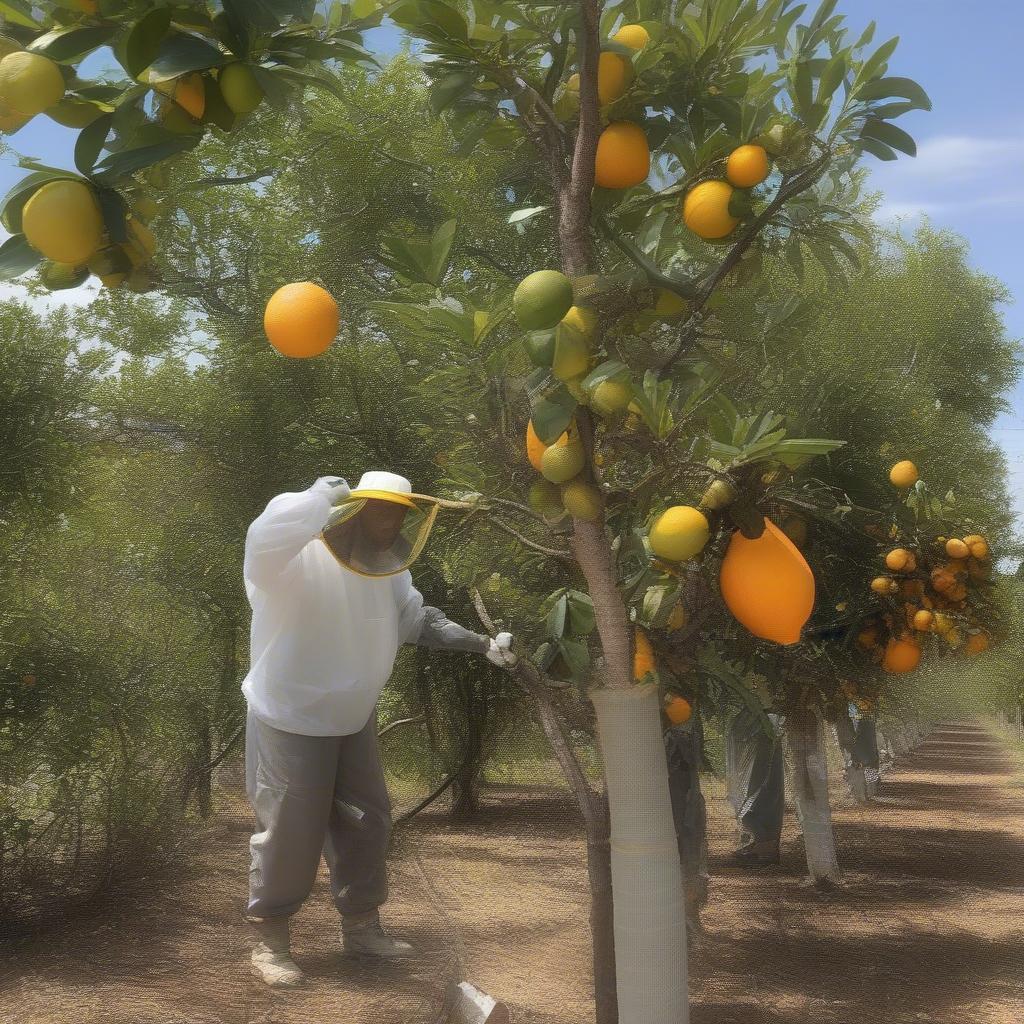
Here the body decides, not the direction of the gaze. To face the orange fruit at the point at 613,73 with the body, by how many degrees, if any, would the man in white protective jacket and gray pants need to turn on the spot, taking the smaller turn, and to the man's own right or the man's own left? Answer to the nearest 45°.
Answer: approximately 45° to the man's own right

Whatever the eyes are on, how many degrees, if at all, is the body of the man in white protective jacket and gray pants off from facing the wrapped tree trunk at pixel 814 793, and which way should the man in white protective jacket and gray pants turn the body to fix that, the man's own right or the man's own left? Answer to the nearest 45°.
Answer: approximately 90° to the man's own left

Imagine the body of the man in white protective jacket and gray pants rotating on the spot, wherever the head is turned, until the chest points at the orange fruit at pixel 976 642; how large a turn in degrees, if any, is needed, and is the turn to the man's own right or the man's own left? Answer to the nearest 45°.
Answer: approximately 90° to the man's own left

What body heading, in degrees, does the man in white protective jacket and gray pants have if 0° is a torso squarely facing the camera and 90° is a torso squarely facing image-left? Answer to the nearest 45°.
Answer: approximately 315°

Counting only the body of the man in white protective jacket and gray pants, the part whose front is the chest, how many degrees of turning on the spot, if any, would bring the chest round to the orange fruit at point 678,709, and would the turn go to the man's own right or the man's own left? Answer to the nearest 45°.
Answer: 0° — they already face it
